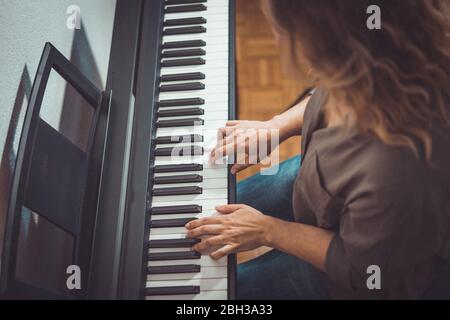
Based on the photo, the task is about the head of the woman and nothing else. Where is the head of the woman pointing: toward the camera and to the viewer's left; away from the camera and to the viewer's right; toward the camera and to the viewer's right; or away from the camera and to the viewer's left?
away from the camera and to the viewer's left

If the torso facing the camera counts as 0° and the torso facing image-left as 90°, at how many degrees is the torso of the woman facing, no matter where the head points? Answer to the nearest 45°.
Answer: approximately 90°

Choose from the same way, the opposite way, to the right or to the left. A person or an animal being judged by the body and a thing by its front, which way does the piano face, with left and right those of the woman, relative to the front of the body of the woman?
the opposite way

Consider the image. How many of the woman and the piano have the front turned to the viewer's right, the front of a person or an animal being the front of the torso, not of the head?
1

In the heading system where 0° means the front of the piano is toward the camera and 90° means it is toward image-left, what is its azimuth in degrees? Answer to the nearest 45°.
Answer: approximately 270°
